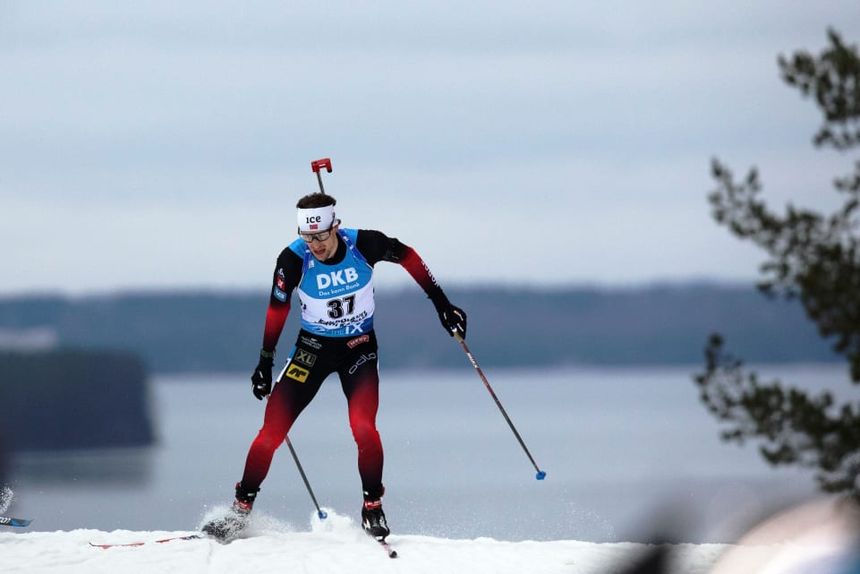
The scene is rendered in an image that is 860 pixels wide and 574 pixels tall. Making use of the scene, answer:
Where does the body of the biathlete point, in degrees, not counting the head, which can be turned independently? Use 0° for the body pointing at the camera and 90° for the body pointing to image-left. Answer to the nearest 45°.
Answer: approximately 0°

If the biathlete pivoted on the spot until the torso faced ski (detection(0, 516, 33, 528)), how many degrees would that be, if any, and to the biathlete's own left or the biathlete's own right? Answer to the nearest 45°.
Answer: approximately 90° to the biathlete's own right
